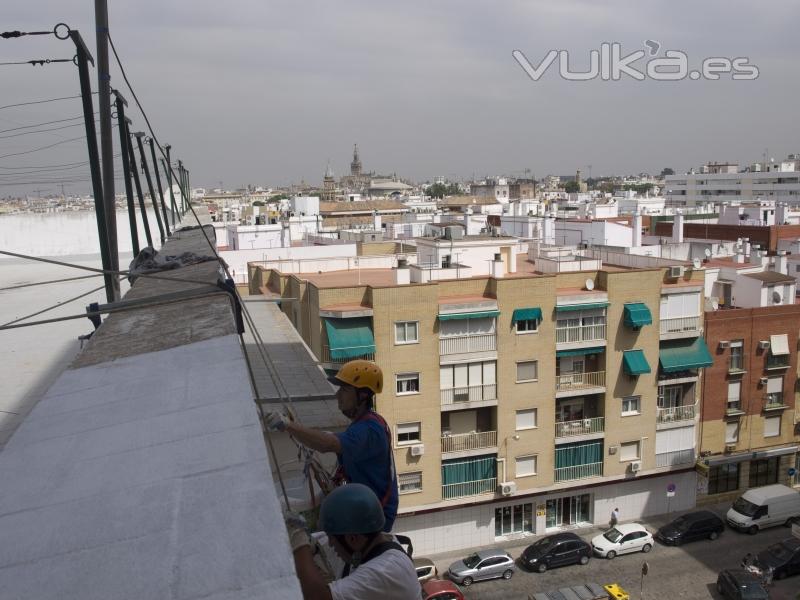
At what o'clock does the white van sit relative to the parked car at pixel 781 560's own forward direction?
The white van is roughly at 4 o'clock from the parked car.

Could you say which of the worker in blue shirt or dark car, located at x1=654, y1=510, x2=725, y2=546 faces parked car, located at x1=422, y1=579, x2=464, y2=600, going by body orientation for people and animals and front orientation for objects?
the dark car

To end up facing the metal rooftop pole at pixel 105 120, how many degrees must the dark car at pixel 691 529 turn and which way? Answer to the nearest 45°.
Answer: approximately 45° to its left

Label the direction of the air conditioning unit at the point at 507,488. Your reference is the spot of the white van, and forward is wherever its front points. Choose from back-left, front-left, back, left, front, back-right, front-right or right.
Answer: front

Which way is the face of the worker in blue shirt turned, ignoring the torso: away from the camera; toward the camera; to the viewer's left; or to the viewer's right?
to the viewer's left

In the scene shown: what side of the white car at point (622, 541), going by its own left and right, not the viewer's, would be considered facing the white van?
back

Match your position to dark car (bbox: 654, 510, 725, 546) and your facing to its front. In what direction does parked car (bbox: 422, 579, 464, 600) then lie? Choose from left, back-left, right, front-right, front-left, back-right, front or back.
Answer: front

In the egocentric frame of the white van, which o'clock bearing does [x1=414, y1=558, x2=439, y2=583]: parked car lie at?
The parked car is roughly at 12 o'clock from the white van.

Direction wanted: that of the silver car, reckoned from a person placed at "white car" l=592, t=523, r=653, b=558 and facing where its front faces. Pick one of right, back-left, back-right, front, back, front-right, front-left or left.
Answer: front

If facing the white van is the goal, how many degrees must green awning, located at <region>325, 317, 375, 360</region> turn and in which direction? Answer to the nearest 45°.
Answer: approximately 90° to its left

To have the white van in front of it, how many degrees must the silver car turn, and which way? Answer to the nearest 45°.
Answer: approximately 180°

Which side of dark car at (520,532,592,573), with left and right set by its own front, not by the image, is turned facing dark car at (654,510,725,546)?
back

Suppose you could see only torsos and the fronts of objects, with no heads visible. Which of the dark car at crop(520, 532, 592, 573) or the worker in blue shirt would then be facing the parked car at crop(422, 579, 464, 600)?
the dark car

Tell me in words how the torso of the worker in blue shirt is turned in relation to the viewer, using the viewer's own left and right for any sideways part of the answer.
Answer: facing to the left of the viewer

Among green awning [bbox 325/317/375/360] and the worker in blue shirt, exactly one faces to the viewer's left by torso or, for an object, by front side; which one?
the worker in blue shirt

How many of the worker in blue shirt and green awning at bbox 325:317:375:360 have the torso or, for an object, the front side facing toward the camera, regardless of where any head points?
1

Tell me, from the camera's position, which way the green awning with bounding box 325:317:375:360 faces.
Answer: facing the viewer

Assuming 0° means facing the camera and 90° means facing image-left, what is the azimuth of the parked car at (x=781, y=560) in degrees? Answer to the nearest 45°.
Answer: approximately 45°
